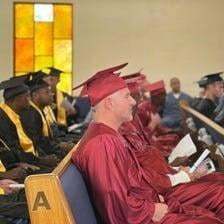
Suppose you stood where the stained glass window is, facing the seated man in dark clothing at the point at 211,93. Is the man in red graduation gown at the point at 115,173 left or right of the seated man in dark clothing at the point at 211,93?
right

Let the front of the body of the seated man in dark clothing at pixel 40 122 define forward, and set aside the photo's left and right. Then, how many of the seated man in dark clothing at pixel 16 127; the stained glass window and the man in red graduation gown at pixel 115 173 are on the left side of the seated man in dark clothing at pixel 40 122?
1
